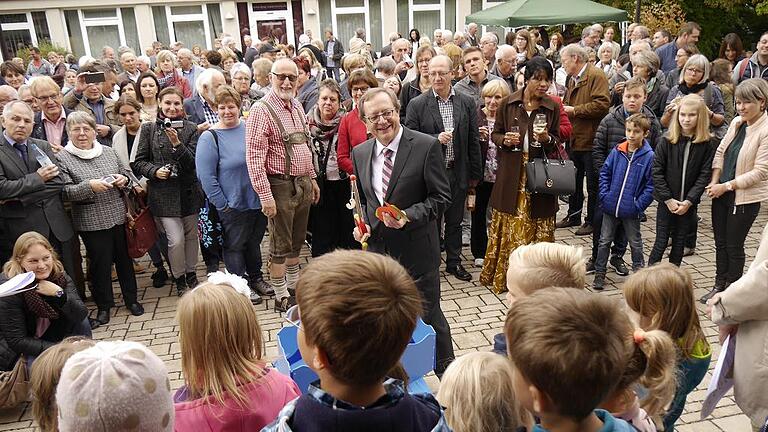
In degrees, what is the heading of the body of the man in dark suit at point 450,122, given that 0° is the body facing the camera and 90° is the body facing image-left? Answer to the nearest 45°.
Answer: approximately 0°

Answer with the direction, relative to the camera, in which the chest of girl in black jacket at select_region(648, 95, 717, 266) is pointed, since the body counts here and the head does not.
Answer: toward the camera

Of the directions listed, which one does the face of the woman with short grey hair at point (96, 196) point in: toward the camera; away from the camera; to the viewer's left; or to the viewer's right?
toward the camera

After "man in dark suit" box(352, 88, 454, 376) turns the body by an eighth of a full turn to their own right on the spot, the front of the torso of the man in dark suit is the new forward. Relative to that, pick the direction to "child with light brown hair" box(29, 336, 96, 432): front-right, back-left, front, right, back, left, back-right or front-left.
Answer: front-left

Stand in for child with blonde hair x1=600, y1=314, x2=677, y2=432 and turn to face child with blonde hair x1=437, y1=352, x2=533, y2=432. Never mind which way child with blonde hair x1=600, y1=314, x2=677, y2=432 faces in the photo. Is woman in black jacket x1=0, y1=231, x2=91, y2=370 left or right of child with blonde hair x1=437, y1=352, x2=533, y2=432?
right

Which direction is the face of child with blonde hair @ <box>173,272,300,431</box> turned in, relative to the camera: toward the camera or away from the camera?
away from the camera

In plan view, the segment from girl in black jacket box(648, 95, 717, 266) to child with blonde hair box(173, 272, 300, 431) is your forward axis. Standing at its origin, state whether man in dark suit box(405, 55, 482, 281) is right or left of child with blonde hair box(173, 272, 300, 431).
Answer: right

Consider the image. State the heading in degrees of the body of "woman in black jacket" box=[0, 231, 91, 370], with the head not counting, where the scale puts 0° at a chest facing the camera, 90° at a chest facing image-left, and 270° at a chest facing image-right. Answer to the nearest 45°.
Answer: approximately 315°

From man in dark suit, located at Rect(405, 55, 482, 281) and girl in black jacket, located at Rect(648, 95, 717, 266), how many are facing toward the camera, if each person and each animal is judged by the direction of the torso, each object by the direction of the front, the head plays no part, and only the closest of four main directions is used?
2

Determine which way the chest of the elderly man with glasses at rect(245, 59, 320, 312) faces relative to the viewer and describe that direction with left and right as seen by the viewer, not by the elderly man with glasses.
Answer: facing the viewer and to the right of the viewer

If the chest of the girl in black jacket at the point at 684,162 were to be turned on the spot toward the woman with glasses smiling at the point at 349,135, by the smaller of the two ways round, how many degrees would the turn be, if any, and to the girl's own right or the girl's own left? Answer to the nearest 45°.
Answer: approximately 90° to the girl's own right

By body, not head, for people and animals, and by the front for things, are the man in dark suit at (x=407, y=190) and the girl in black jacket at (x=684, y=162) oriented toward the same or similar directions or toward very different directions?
same or similar directions

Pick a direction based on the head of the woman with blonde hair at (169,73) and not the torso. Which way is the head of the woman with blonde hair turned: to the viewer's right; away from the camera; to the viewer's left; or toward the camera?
toward the camera

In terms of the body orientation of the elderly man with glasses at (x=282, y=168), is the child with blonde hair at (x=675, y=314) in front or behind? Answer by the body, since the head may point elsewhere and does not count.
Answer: in front

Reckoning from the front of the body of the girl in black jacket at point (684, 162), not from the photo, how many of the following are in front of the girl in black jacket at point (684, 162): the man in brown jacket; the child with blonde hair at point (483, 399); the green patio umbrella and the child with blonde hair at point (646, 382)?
2

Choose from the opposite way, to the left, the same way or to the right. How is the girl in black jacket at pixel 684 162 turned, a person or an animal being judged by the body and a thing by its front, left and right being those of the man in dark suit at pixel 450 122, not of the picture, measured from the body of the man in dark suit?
the same way
